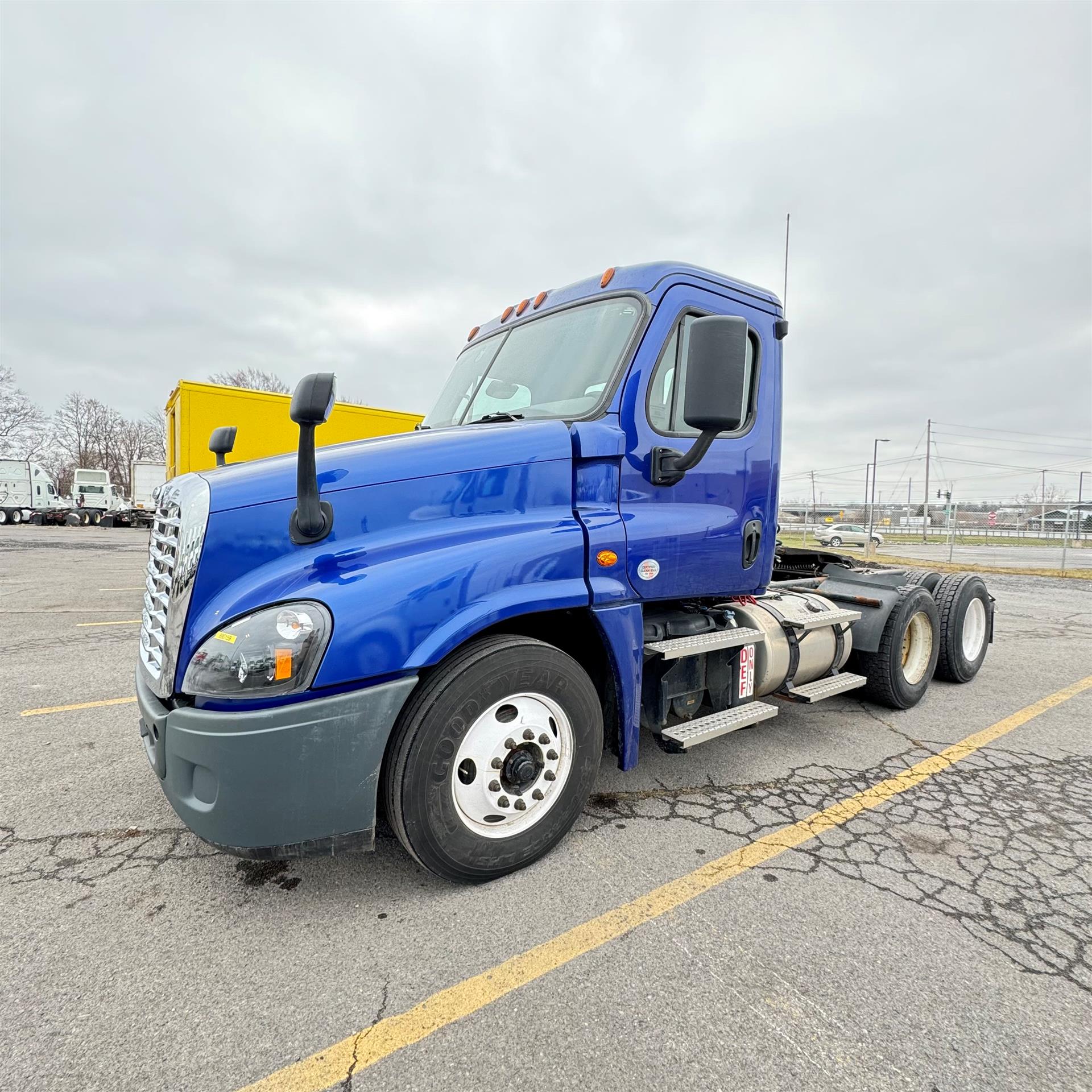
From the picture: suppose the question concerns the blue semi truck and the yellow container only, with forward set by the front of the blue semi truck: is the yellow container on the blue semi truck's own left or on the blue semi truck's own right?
on the blue semi truck's own right

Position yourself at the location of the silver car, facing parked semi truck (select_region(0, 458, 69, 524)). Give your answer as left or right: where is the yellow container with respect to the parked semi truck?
left

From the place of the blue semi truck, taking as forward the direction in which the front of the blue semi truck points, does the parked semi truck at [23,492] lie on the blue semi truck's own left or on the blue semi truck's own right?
on the blue semi truck's own right

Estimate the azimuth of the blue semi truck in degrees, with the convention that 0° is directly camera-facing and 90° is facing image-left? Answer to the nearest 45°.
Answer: approximately 45°

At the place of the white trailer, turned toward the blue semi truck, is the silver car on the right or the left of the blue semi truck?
left

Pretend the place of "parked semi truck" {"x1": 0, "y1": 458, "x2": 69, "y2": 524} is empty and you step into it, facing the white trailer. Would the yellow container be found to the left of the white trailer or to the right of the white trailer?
right

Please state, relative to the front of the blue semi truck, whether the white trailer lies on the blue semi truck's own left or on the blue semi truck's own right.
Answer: on the blue semi truck's own right
